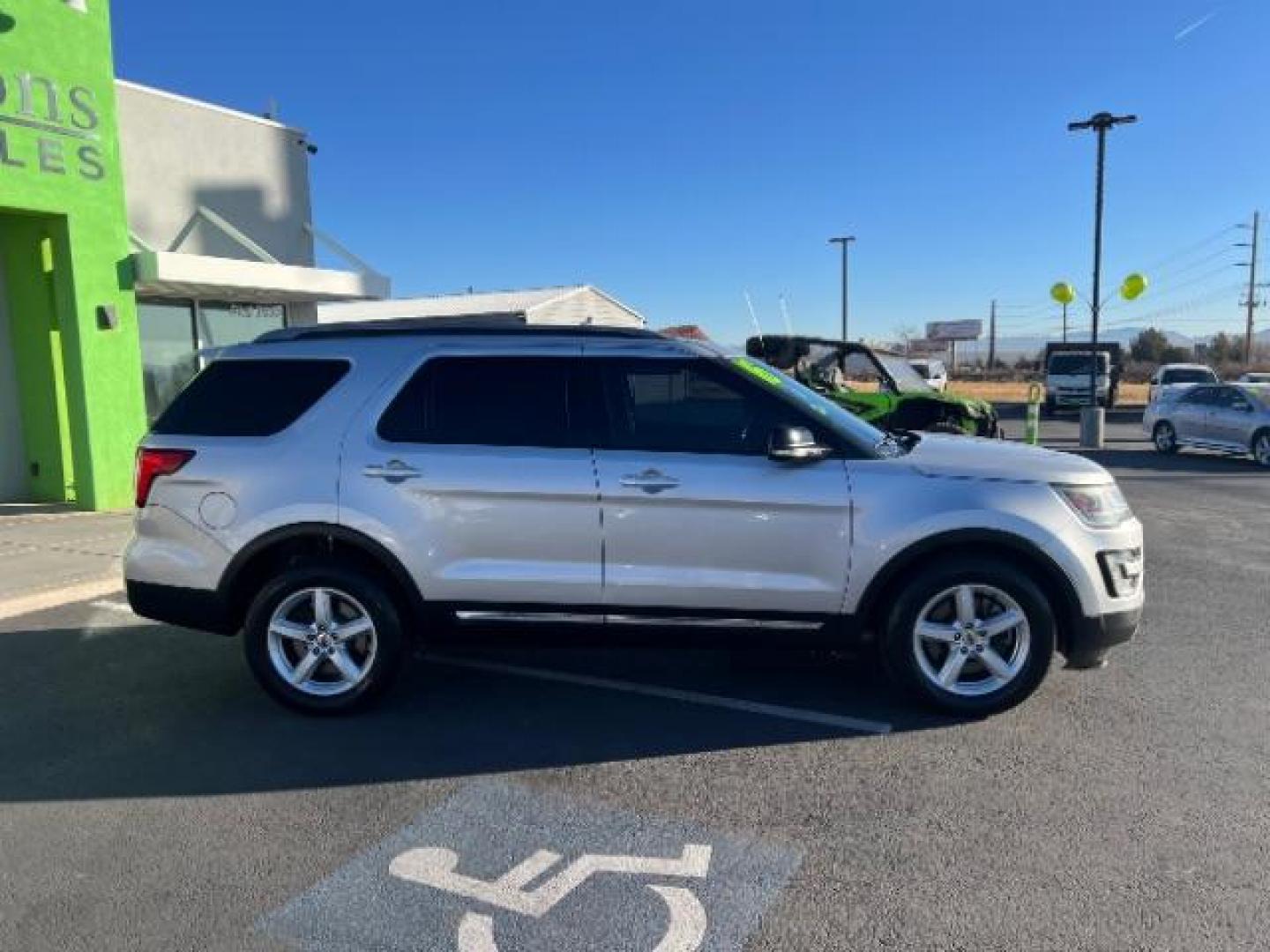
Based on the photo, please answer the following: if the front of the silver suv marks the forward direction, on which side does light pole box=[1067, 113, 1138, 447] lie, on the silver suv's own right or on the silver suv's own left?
on the silver suv's own left

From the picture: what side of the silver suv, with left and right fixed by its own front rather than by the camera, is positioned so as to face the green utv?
left

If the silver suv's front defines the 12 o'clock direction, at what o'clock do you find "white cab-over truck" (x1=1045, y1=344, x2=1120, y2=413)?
The white cab-over truck is roughly at 10 o'clock from the silver suv.

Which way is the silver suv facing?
to the viewer's right

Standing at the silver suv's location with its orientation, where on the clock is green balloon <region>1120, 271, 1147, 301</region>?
The green balloon is roughly at 10 o'clock from the silver suv.

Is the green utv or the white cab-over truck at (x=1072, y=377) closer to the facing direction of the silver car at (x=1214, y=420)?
the green utv
